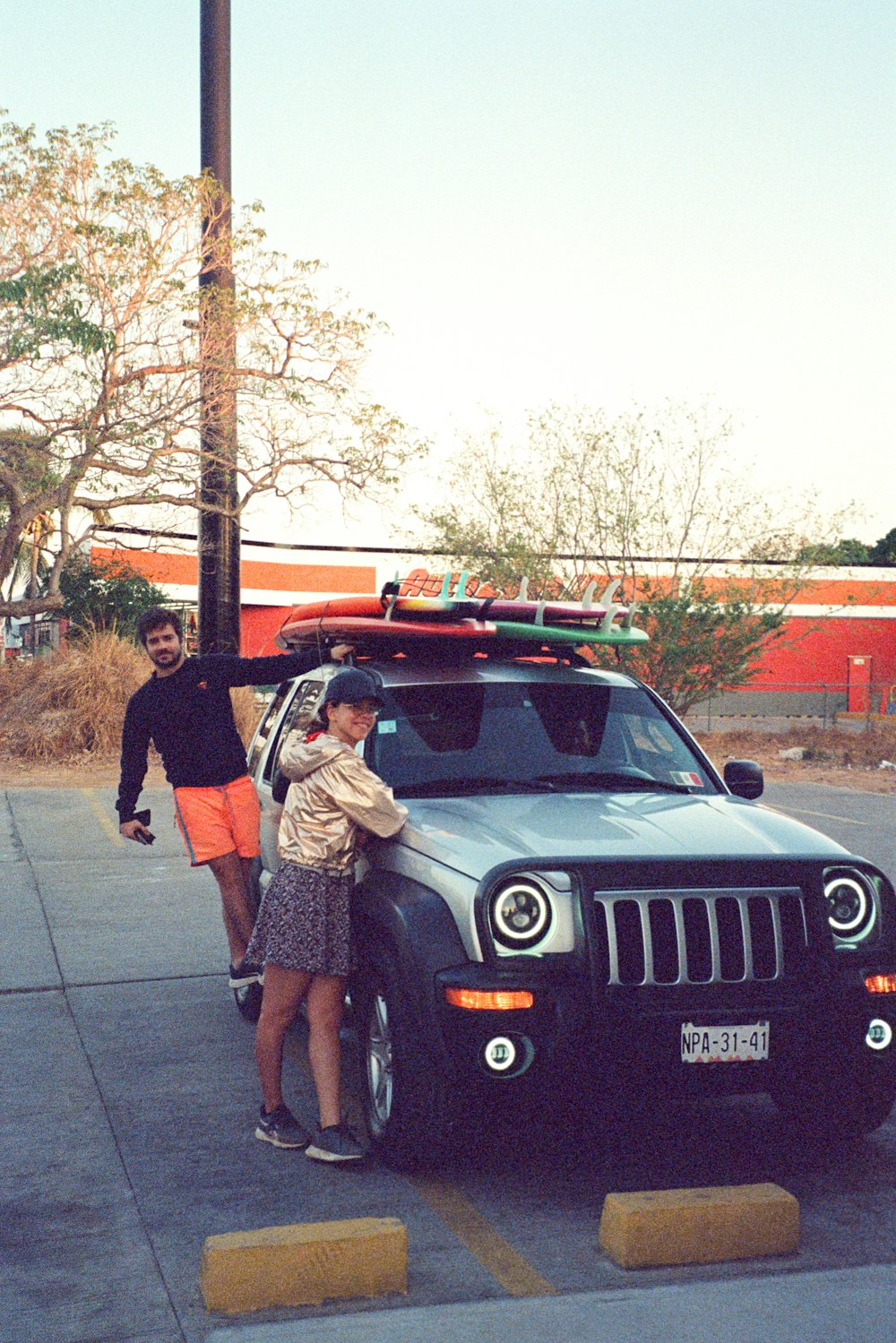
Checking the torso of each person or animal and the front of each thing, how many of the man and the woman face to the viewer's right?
1

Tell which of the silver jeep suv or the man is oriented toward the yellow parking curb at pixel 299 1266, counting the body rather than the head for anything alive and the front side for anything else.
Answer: the man

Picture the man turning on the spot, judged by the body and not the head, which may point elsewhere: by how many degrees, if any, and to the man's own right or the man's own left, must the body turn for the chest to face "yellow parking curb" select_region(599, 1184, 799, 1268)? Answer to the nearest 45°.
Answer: approximately 45° to the man's own left

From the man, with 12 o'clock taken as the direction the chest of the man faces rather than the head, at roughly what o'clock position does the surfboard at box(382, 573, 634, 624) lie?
The surfboard is roughly at 10 o'clock from the man.

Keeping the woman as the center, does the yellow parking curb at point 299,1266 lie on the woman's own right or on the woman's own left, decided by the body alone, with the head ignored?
on the woman's own right

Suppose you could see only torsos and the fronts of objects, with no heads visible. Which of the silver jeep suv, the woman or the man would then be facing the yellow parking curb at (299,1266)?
the man

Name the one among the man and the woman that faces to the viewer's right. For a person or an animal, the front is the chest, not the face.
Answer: the woman

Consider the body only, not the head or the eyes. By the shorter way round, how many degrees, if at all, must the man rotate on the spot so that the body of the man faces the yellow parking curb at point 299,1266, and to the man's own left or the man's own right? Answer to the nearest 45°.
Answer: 0° — they already face it

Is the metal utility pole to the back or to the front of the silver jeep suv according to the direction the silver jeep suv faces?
to the back

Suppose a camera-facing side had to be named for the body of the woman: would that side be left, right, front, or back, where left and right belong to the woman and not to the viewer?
right

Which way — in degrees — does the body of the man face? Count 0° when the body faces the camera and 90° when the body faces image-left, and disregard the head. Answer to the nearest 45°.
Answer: approximately 0°

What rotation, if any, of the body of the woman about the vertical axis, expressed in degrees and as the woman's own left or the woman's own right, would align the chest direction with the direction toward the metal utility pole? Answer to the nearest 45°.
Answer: approximately 90° to the woman's own left
